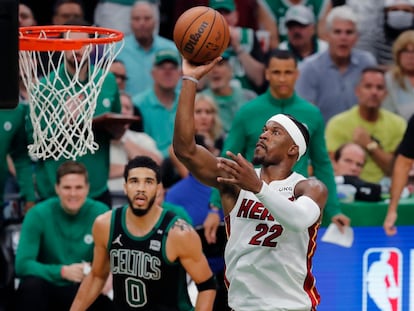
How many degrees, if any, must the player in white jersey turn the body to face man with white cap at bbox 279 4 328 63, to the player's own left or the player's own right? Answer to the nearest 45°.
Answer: approximately 135° to the player's own right

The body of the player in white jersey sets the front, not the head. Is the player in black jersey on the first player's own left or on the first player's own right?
on the first player's own right

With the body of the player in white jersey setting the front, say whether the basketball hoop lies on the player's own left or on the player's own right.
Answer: on the player's own right

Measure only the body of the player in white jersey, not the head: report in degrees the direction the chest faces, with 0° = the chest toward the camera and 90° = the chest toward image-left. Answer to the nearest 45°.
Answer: approximately 45°
